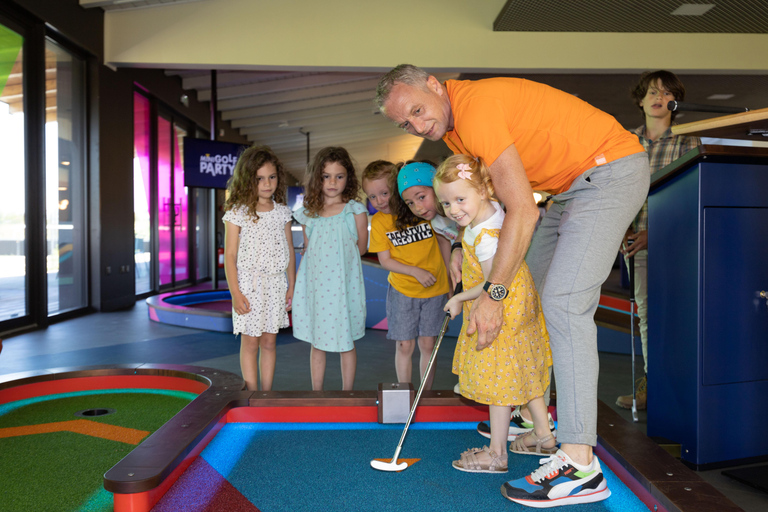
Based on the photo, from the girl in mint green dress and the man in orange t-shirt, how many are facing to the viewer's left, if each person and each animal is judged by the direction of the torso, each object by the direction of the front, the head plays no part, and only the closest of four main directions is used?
1

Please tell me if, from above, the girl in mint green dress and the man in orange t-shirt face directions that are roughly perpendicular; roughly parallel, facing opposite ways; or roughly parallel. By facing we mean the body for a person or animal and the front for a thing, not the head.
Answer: roughly perpendicular

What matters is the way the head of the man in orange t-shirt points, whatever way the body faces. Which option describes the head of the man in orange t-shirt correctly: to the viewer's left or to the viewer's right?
to the viewer's left

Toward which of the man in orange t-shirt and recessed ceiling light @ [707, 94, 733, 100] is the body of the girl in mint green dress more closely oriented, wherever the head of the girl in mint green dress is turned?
the man in orange t-shirt

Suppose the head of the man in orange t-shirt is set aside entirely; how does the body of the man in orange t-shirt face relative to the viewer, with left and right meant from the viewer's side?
facing to the left of the viewer
